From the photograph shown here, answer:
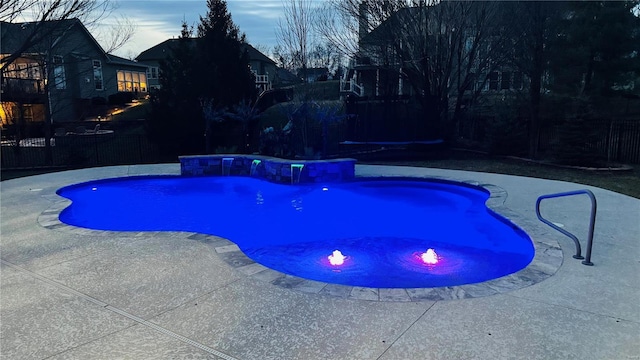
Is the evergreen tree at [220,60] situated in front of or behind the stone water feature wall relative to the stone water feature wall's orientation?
behind

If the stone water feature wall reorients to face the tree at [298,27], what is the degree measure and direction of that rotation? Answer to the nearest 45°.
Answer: approximately 180°

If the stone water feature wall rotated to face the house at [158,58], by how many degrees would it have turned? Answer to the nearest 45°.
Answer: approximately 180°

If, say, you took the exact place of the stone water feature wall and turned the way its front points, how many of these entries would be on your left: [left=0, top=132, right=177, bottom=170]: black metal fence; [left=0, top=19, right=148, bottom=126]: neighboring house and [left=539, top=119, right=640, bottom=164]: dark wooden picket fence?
1

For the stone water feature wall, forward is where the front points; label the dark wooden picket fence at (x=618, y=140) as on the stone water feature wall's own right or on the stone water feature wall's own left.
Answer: on the stone water feature wall's own left

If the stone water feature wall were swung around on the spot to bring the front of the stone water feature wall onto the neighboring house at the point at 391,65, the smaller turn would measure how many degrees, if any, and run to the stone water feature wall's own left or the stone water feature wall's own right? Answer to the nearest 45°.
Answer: approximately 135° to the stone water feature wall's own left

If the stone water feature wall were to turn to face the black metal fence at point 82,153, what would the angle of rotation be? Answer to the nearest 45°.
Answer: approximately 135° to its right

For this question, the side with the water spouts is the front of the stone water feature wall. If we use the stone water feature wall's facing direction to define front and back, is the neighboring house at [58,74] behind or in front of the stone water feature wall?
behind

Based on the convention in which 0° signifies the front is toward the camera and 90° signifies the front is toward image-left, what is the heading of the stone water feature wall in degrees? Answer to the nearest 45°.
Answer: approximately 0°

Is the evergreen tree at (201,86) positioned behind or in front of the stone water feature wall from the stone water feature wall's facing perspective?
behind
